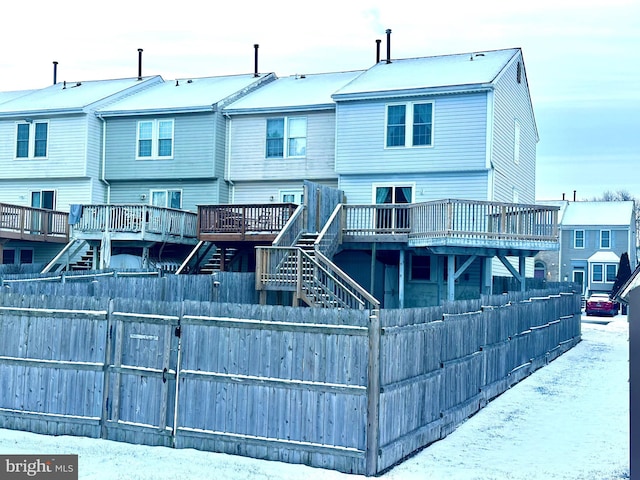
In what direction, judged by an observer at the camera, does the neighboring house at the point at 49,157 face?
facing away from the viewer

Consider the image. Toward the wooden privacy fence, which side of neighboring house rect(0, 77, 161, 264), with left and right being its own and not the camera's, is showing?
back

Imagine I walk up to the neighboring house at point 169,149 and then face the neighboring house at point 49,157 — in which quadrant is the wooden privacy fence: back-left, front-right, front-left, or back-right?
back-left

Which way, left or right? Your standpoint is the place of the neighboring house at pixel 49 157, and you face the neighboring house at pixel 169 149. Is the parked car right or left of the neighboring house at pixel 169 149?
left

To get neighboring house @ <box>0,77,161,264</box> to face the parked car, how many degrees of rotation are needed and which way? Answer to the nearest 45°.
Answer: approximately 90° to its right

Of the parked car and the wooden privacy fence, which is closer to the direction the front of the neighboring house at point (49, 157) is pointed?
the parked car

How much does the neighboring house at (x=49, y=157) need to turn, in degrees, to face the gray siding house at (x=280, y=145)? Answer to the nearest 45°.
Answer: approximately 135° to its right

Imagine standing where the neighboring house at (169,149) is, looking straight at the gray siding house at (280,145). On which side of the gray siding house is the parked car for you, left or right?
left

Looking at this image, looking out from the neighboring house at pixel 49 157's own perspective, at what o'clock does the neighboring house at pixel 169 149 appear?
the neighboring house at pixel 169 149 is roughly at 4 o'clock from the neighboring house at pixel 49 157.
